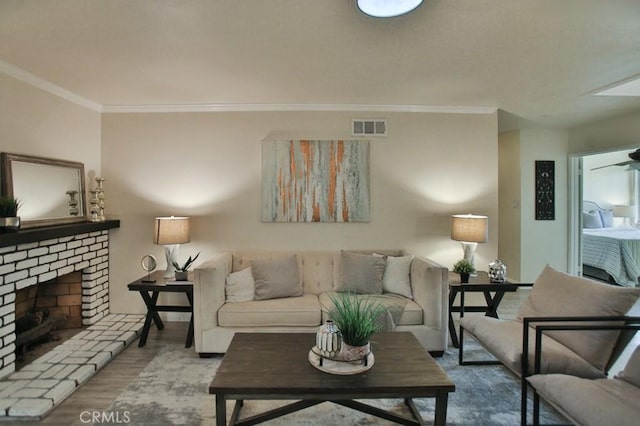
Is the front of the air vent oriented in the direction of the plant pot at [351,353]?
yes

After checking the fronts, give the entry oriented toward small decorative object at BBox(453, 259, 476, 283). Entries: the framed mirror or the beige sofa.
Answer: the framed mirror

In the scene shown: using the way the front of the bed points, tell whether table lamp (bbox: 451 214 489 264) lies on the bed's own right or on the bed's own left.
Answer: on the bed's own right

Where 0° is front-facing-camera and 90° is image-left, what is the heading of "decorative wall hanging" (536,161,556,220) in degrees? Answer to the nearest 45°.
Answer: approximately 0°

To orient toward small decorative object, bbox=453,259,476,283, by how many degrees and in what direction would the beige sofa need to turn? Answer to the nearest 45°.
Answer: approximately 90° to its left

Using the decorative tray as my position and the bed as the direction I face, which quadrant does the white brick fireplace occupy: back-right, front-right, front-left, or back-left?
back-left

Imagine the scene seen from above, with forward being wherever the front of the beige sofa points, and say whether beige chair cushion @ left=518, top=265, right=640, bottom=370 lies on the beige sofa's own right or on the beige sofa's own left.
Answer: on the beige sofa's own left
